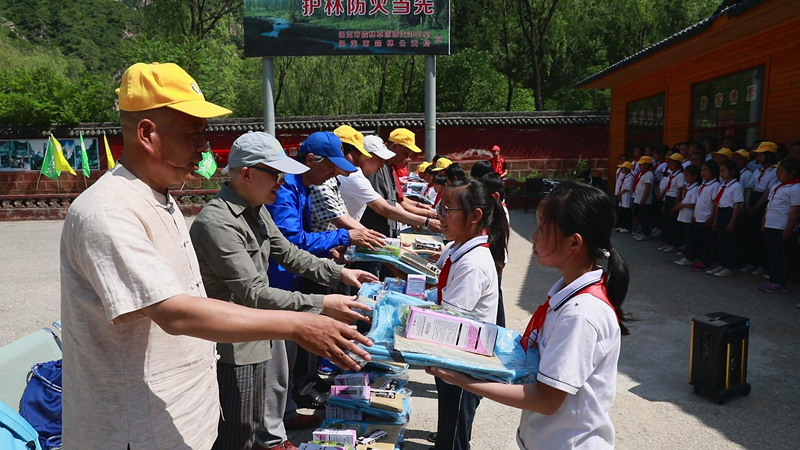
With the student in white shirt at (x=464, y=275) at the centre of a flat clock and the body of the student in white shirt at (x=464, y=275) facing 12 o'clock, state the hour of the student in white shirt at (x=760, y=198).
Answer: the student in white shirt at (x=760, y=198) is roughly at 4 o'clock from the student in white shirt at (x=464, y=275).

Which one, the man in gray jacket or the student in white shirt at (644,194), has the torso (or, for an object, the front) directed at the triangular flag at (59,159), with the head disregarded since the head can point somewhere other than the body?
the student in white shirt

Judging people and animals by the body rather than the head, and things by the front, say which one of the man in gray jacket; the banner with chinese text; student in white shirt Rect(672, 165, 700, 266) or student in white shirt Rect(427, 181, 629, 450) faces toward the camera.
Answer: the banner with chinese text

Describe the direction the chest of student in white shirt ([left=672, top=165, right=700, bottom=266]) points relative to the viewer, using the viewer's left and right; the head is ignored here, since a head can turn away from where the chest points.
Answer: facing to the left of the viewer

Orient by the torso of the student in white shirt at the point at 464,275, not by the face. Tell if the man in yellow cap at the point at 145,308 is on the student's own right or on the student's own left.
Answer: on the student's own left

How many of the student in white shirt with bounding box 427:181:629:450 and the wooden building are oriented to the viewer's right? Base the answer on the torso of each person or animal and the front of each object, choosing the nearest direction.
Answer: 0

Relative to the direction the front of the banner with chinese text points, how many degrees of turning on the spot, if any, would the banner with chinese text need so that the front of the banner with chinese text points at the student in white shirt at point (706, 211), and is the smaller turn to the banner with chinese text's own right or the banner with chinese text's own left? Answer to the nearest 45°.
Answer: approximately 45° to the banner with chinese text's own left

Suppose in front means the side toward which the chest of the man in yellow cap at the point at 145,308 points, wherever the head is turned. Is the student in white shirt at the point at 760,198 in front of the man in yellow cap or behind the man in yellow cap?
in front

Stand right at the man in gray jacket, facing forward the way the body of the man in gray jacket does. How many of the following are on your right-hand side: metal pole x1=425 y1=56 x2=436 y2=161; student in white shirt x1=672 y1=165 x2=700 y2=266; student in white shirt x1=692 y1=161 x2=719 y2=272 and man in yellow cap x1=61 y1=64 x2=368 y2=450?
1

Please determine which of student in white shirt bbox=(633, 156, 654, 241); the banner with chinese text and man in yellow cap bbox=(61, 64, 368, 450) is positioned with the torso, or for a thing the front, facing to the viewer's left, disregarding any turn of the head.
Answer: the student in white shirt

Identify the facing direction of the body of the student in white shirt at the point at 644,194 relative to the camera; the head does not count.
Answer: to the viewer's left

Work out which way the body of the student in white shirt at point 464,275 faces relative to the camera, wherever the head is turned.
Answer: to the viewer's left

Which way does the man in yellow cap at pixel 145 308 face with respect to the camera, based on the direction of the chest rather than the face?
to the viewer's right

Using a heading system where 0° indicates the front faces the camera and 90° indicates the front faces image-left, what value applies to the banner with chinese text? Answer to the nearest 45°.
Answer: approximately 0°

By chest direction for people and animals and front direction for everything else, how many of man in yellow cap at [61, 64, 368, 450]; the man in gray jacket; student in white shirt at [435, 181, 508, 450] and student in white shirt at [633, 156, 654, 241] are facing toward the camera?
0

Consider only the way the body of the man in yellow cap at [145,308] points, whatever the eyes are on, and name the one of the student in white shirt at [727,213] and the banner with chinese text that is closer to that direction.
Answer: the student in white shirt

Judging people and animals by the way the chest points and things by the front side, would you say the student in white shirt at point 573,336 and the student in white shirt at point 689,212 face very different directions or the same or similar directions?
same or similar directions
